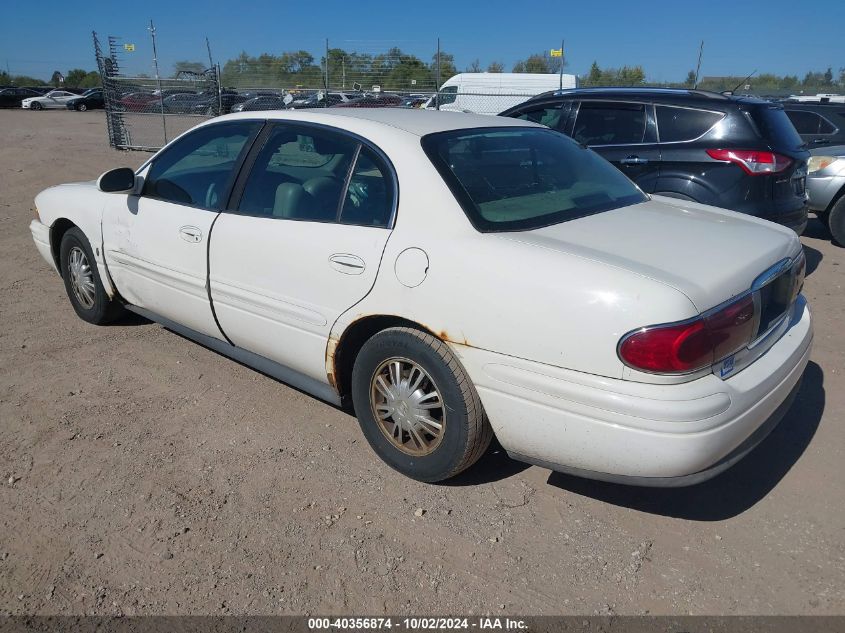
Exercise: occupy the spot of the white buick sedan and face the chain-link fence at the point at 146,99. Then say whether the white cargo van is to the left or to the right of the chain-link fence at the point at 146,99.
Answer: right

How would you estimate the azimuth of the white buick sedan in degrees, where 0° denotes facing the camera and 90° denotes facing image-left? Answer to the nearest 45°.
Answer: approximately 135°

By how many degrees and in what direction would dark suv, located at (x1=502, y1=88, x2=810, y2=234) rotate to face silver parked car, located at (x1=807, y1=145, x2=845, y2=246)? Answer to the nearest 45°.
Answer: approximately 180°

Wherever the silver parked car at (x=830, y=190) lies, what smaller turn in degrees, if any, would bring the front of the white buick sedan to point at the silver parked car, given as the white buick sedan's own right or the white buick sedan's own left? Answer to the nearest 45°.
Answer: approximately 90° to the white buick sedan's own right

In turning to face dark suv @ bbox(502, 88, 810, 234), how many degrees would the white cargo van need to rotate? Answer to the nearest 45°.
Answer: approximately 90° to its left

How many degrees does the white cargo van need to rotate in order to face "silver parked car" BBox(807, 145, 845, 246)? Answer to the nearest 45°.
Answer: approximately 90° to its left

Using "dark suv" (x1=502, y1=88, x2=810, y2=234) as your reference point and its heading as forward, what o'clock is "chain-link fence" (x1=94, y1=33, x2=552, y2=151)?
The chain-link fence is roughly at 12 o'clock from the dark suv.

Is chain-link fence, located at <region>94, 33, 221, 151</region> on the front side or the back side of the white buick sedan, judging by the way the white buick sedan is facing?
on the front side

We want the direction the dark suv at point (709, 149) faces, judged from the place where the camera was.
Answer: facing away from the viewer and to the left of the viewer

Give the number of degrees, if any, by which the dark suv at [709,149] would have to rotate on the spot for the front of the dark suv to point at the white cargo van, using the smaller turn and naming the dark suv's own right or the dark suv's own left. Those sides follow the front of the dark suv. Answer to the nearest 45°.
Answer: approximately 45° to the dark suv's own right

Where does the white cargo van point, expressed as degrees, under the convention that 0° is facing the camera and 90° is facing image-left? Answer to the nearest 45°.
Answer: approximately 90°
